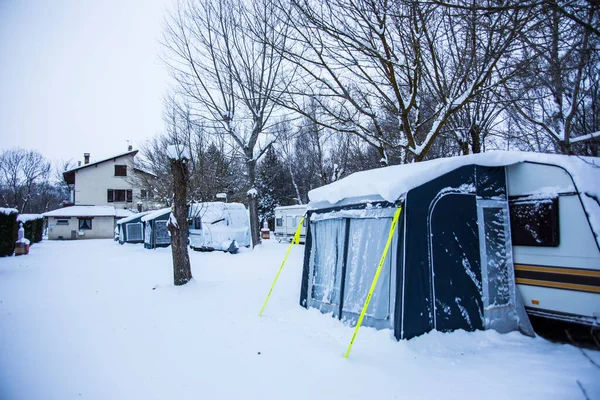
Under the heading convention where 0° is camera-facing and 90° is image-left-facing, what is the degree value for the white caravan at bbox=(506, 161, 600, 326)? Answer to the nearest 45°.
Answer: approximately 315°

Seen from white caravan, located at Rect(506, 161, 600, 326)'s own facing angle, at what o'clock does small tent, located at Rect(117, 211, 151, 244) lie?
The small tent is roughly at 5 o'clock from the white caravan.

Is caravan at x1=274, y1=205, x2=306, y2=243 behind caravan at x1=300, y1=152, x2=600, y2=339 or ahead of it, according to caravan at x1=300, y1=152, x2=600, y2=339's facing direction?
behind

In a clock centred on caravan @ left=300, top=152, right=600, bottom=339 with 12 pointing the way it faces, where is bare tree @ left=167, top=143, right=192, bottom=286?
The bare tree is roughly at 5 o'clock from the caravan.

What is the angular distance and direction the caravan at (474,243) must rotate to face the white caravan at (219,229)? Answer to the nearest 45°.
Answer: approximately 180°

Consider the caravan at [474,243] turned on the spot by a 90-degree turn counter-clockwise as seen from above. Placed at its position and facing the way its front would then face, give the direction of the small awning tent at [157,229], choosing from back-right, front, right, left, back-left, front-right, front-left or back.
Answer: left

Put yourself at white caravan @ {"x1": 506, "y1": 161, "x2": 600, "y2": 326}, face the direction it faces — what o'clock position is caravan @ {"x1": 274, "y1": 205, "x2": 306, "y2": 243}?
The caravan is roughly at 6 o'clock from the white caravan.
